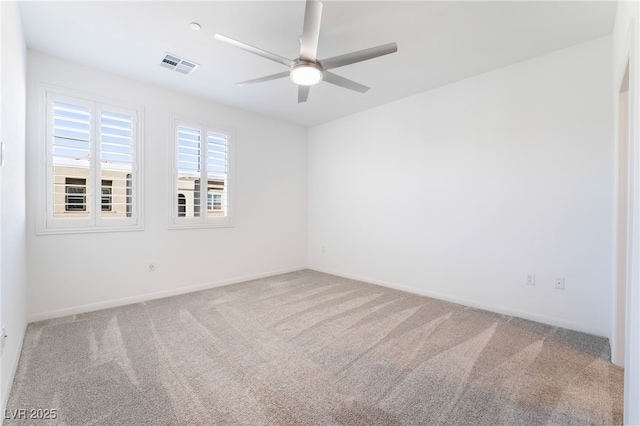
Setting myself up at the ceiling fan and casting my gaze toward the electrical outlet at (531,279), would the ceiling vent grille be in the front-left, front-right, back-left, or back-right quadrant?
back-left

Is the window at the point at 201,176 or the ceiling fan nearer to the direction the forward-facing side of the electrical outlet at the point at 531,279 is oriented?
the ceiling fan

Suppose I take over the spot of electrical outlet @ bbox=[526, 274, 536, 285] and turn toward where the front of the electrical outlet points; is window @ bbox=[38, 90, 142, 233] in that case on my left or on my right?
on my right

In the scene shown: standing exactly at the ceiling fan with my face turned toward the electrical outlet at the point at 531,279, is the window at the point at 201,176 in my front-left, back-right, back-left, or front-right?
back-left

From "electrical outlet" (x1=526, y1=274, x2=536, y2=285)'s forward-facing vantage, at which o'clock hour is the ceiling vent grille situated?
The ceiling vent grille is roughly at 2 o'clock from the electrical outlet.

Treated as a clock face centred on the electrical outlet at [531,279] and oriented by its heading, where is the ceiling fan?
The ceiling fan is roughly at 1 o'clock from the electrical outlet.

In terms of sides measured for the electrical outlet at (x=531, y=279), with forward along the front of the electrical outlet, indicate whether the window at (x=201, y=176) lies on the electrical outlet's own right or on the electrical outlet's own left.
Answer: on the electrical outlet's own right
